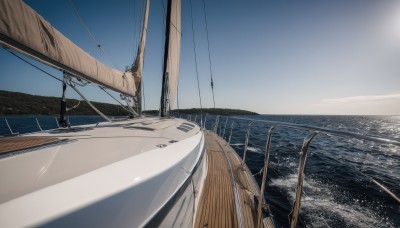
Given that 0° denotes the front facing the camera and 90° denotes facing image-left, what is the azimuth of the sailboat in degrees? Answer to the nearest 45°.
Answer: approximately 180°
